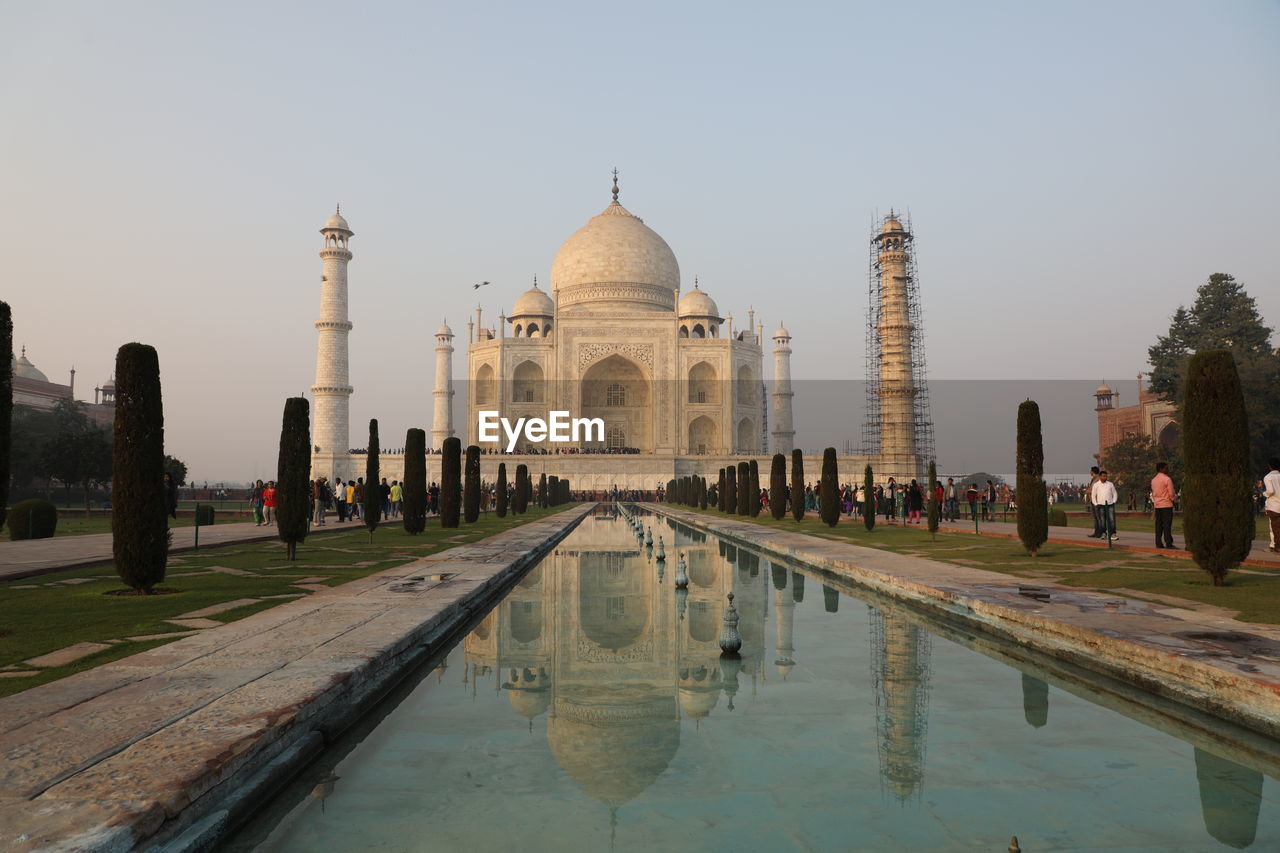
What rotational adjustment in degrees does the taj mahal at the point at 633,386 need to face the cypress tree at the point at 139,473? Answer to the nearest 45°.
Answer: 0° — it already faces it

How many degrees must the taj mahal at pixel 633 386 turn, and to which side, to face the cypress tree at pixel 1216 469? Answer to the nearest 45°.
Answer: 0° — it already faces it

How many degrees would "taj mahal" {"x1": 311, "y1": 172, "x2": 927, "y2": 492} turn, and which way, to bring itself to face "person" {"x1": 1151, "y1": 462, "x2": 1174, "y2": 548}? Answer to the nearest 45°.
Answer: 0° — it already faces them

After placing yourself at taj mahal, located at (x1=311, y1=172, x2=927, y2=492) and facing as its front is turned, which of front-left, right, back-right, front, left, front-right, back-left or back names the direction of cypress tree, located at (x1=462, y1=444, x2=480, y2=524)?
front

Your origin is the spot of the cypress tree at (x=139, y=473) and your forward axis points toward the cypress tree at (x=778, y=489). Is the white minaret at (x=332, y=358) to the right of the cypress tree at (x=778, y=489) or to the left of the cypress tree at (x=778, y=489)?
left

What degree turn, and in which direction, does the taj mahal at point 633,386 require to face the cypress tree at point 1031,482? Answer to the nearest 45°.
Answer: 0° — it already faces it

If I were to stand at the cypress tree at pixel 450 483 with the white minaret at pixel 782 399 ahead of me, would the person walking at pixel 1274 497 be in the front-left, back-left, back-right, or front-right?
back-right

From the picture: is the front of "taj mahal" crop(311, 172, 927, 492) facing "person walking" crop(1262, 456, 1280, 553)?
yes

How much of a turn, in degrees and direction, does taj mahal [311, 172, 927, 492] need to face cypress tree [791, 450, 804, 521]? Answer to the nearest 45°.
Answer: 0° — it already faces it

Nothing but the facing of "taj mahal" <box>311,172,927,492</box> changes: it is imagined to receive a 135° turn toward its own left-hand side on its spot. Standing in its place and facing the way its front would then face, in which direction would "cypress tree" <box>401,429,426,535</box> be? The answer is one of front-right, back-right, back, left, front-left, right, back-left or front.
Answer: back-right

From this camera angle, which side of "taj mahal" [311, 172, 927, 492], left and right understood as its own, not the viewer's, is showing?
front

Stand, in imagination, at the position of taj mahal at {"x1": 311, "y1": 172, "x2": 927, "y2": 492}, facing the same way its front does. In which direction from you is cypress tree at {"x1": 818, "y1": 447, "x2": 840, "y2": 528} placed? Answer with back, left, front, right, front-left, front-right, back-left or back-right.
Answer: front

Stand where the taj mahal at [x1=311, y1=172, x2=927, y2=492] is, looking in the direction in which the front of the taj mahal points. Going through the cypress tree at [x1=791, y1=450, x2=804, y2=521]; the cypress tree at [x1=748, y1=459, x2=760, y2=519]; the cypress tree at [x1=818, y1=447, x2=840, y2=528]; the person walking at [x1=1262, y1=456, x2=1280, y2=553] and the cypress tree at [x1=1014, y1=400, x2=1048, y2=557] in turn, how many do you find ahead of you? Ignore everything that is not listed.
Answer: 5

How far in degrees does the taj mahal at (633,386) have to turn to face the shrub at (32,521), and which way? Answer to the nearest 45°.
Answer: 0° — it already faces it

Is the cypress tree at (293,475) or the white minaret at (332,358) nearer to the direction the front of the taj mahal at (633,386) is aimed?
the cypress tree

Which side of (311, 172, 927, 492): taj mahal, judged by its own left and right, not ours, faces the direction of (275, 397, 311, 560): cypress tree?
front

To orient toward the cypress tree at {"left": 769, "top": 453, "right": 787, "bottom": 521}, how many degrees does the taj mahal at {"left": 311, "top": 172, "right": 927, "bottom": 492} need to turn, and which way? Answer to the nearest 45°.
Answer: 0° — it already faces it

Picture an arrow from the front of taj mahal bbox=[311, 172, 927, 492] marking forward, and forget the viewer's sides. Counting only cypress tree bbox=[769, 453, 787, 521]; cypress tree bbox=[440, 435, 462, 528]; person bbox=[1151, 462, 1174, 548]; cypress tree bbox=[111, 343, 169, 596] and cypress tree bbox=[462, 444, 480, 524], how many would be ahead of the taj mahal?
5
